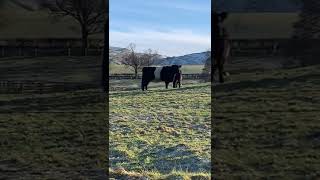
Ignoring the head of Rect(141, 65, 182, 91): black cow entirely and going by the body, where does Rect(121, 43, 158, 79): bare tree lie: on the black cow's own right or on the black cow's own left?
on the black cow's own left
